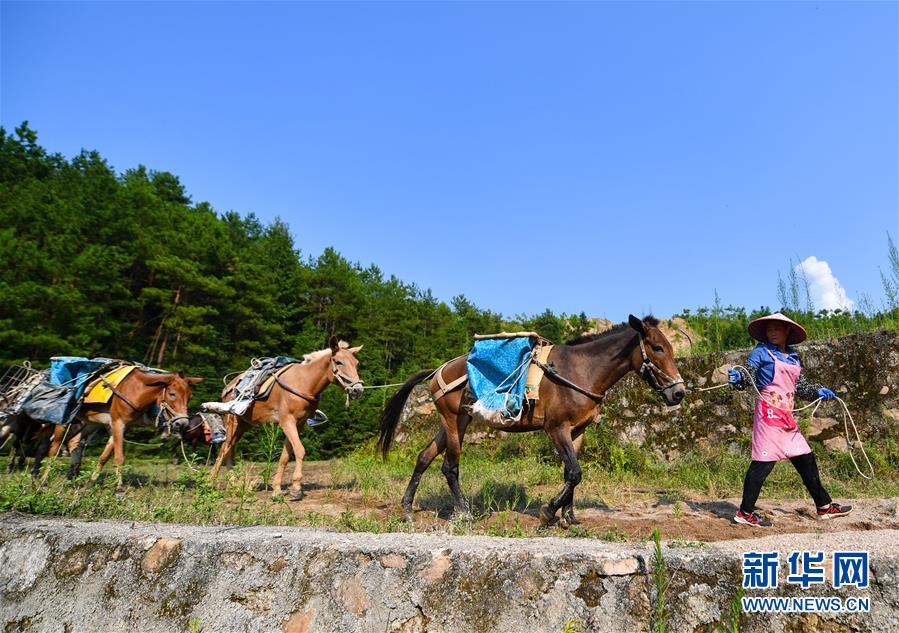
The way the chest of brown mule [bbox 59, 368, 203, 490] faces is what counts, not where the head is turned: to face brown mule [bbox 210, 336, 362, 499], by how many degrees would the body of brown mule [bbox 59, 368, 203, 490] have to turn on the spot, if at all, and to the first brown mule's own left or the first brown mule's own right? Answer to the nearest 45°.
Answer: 0° — it already faces it

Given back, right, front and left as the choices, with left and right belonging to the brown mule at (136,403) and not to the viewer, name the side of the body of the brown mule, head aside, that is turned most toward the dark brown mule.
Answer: front

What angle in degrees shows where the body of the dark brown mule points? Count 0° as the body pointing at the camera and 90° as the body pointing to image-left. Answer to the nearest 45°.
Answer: approximately 270°

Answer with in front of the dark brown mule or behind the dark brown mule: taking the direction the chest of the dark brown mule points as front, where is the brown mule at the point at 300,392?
behind

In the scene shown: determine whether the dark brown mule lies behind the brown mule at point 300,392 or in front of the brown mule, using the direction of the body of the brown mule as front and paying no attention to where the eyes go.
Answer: in front

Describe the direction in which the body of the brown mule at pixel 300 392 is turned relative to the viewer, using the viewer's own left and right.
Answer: facing the viewer and to the right of the viewer

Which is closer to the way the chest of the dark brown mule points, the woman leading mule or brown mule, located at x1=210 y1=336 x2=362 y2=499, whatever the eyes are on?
the woman leading mule

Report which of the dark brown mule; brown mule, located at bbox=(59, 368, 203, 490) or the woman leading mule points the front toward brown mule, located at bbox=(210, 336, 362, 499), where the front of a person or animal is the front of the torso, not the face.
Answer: brown mule, located at bbox=(59, 368, 203, 490)

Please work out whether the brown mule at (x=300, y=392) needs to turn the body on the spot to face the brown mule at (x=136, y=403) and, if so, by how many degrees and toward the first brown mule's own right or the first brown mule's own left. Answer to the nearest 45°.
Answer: approximately 180°

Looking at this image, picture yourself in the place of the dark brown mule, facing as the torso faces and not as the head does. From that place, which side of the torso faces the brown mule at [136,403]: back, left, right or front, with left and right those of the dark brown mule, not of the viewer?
back
